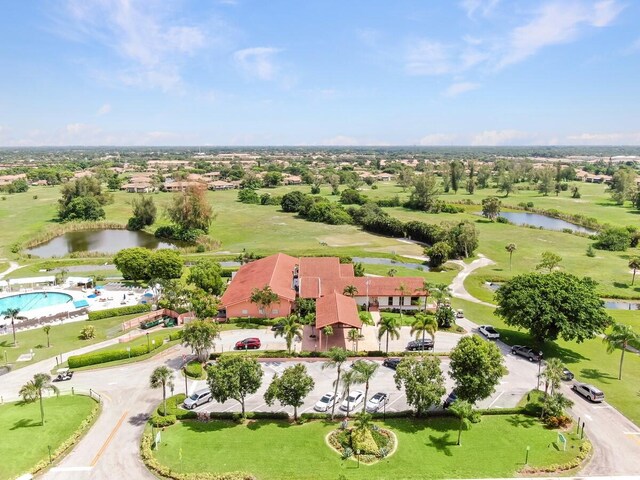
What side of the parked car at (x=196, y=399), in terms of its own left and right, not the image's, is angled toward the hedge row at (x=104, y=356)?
right

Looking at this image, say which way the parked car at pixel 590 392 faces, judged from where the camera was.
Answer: facing away from the viewer and to the left of the viewer

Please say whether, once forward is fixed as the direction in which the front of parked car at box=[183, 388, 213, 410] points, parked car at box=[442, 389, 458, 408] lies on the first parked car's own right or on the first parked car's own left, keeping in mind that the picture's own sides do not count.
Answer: on the first parked car's own left

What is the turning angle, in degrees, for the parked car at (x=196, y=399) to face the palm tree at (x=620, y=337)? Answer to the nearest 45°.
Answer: approximately 135° to its left

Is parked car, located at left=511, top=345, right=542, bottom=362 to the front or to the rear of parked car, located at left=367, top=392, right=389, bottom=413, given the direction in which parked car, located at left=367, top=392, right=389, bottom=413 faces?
to the rear
